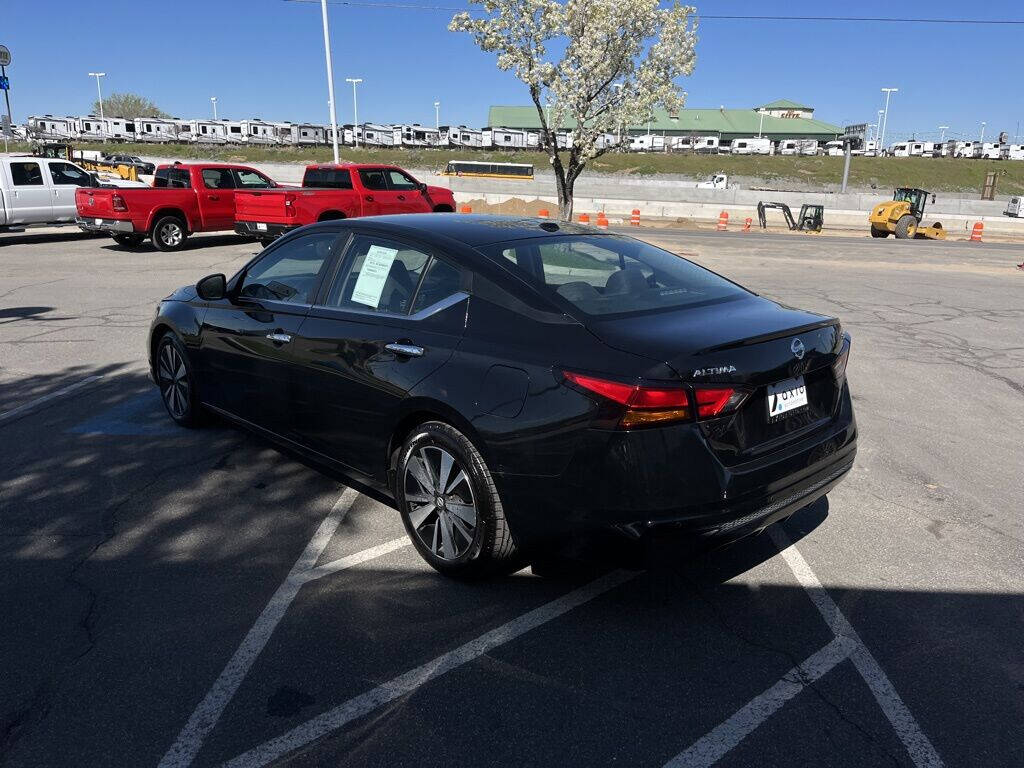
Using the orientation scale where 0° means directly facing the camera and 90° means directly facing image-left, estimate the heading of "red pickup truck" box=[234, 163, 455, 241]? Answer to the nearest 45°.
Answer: approximately 225°

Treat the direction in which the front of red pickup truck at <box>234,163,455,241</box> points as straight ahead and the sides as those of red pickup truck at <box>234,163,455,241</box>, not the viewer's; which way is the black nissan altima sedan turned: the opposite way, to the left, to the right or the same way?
to the left

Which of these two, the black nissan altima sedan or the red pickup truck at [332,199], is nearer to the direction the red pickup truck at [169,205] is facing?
the red pickup truck

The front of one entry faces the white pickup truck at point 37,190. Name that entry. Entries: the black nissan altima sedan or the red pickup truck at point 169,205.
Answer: the black nissan altima sedan

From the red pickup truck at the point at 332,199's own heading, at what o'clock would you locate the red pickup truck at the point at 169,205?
the red pickup truck at the point at 169,205 is roughly at 8 o'clock from the red pickup truck at the point at 332,199.

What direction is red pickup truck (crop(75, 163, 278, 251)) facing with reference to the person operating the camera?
facing away from the viewer and to the right of the viewer

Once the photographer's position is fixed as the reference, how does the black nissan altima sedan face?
facing away from the viewer and to the left of the viewer

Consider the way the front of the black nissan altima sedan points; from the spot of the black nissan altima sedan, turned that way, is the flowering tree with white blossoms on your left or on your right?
on your right

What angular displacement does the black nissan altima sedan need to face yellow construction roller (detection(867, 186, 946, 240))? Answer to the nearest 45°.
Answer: approximately 90° to its right

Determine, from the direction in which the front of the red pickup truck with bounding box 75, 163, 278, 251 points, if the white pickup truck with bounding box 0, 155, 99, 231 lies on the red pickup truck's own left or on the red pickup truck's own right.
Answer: on the red pickup truck's own left
